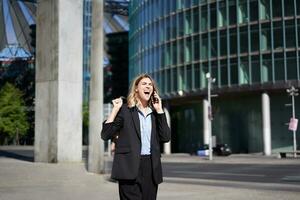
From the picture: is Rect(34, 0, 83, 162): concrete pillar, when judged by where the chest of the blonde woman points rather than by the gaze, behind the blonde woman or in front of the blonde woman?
behind

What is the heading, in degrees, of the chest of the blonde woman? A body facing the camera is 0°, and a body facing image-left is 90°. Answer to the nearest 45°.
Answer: approximately 315°

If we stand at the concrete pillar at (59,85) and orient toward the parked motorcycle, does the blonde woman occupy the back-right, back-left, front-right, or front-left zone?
back-right

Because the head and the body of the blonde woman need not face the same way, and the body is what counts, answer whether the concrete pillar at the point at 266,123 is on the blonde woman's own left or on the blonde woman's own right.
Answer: on the blonde woman's own left

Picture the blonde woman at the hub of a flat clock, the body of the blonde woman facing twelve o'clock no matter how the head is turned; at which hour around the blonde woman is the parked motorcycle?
The parked motorcycle is roughly at 8 o'clock from the blonde woman.

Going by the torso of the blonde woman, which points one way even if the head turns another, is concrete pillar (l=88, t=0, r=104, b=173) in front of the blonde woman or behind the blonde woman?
behind
